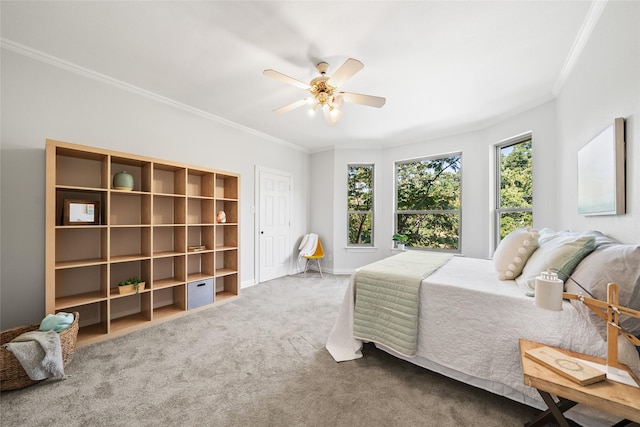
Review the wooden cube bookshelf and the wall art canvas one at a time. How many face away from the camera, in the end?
0

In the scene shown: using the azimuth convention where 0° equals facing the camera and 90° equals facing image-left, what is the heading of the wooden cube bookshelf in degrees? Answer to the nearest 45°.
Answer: approximately 315°

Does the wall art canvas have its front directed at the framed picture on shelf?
yes

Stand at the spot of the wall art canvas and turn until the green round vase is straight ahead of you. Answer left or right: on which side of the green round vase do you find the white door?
right

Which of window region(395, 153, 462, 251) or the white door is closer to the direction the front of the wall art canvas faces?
the white door

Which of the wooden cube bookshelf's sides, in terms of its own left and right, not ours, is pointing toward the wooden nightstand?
front

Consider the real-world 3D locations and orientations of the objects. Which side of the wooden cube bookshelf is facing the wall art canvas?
front

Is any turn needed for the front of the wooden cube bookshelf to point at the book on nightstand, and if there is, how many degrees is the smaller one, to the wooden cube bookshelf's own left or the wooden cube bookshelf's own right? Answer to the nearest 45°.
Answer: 0° — it already faces it

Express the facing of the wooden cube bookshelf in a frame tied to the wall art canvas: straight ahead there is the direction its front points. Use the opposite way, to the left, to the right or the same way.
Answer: the opposite way

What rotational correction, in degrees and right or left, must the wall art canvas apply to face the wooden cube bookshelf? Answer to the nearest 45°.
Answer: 0° — it already faces it

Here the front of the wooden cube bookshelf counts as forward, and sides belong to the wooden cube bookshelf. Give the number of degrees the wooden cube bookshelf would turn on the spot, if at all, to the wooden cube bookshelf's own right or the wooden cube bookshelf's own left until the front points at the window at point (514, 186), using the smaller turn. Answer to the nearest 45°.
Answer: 0° — it already faces it
